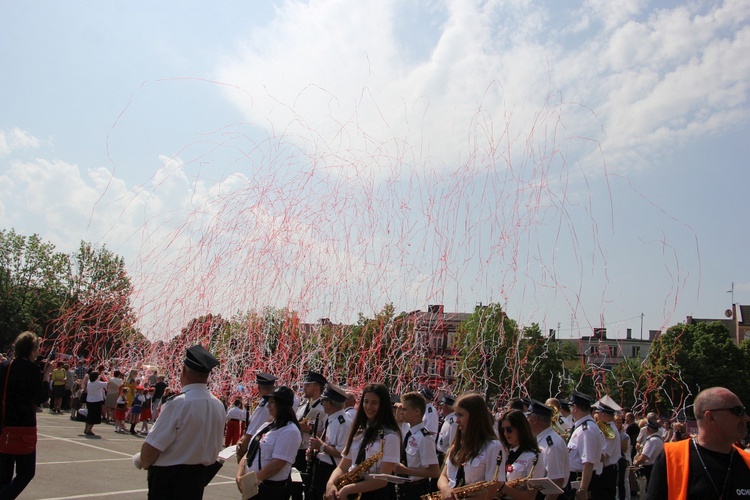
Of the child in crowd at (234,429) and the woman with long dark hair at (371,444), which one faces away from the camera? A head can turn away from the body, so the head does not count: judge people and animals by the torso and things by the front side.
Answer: the child in crowd

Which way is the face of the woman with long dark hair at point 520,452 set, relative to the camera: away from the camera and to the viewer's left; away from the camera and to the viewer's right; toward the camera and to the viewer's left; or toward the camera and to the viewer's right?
toward the camera and to the viewer's left

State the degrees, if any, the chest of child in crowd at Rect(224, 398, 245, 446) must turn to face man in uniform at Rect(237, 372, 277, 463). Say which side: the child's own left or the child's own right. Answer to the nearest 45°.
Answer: approximately 180°

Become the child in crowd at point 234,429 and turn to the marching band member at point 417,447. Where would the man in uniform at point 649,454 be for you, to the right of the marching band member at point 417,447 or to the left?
left

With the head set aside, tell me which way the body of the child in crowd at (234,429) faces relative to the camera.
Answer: away from the camera

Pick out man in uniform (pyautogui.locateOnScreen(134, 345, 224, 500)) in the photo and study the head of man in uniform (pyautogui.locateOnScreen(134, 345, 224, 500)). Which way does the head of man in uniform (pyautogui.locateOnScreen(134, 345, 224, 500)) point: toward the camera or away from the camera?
away from the camera

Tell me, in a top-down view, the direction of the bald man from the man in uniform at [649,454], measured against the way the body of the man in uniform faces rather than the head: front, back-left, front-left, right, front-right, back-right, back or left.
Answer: left

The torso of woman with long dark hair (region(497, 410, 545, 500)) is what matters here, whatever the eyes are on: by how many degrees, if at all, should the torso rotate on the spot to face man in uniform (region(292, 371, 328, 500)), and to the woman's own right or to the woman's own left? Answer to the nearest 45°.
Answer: approximately 90° to the woman's own right
